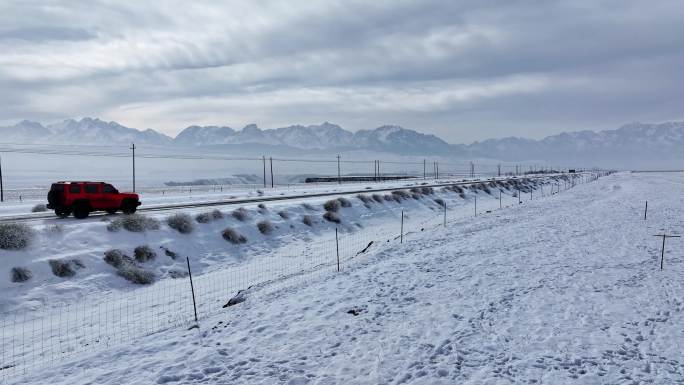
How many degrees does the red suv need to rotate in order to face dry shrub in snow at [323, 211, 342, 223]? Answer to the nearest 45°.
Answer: approximately 45° to its right

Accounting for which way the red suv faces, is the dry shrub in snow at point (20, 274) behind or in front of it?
behind

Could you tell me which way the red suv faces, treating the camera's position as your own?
facing away from the viewer and to the right of the viewer
